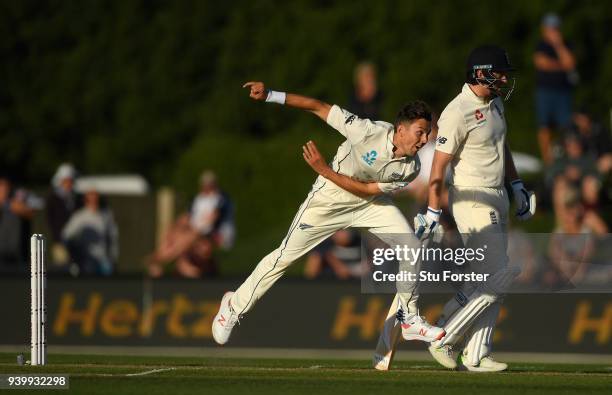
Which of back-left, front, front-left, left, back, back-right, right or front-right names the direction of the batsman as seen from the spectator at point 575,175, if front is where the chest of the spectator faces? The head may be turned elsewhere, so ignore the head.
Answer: front

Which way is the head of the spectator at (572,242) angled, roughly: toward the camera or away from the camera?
toward the camera

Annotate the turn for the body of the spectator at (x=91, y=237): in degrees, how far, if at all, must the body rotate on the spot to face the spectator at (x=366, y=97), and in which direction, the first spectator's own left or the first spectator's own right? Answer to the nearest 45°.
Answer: approximately 90° to the first spectator's own left

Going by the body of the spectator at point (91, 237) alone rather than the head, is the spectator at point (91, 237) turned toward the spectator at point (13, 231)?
no

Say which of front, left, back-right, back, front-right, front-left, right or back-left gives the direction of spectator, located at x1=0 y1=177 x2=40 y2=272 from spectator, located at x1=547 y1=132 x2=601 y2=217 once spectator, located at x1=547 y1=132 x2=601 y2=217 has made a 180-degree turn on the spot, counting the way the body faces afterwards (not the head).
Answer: left

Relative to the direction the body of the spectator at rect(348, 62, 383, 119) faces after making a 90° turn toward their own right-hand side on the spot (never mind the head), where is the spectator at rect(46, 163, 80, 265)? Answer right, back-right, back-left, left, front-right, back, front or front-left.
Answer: front

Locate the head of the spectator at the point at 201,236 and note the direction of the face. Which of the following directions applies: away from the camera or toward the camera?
toward the camera

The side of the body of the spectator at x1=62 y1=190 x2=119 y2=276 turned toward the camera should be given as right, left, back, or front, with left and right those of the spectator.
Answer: front

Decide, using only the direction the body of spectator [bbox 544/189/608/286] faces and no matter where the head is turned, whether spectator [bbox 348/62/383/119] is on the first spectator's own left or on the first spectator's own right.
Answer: on the first spectator's own right

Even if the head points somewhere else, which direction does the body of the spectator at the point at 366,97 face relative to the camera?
toward the camera

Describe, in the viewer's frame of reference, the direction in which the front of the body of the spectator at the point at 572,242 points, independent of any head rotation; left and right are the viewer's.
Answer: facing the viewer

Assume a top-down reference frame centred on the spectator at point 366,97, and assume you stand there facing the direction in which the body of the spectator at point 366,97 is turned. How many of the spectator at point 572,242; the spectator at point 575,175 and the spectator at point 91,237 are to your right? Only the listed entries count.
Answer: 1

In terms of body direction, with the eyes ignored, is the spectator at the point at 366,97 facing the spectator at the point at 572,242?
no

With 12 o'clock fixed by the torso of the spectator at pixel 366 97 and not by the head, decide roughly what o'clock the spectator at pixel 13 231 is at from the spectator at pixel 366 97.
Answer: the spectator at pixel 13 231 is roughly at 3 o'clock from the spectator at pixel 366 97.
